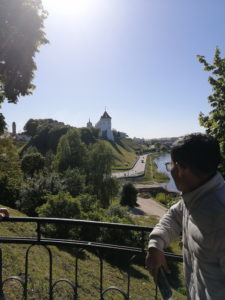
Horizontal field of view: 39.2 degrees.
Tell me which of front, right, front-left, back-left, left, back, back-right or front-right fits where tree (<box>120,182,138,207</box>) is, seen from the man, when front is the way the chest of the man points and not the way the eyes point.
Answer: front-right

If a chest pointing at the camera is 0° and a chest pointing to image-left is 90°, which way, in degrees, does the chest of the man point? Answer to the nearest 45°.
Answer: approximately 135°

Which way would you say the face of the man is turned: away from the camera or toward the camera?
away from the camera

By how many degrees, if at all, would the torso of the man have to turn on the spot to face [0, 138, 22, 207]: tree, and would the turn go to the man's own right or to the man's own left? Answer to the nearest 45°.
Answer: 0° — they already face it

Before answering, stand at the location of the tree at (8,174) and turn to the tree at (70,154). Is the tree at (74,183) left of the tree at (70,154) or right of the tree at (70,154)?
right

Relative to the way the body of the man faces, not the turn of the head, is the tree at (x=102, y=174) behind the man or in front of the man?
in front

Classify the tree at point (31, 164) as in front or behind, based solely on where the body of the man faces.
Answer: in front
